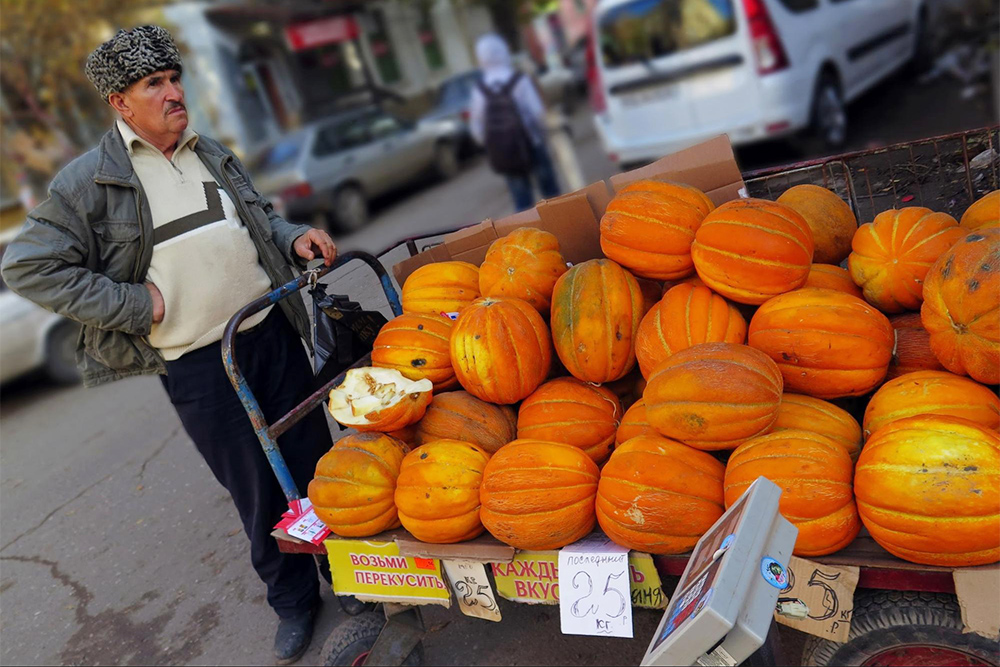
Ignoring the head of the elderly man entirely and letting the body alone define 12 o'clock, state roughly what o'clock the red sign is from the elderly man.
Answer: The red sign is roughly at 8 o'clock from the elderly man.

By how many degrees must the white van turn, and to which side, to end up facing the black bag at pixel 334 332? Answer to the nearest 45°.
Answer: approximately 135° to its right

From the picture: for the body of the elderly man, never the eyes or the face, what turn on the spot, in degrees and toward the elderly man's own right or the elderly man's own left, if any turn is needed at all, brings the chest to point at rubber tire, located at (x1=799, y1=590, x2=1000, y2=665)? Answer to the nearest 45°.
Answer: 0° — they already face it

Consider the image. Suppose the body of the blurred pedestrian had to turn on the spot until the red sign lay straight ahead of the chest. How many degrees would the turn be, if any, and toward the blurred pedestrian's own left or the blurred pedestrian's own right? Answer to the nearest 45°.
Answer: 0° — they already face it

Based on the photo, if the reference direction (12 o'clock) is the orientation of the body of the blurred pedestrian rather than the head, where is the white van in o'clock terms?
The white van is roughly at 3 o'clock from the blurred pedestrian.

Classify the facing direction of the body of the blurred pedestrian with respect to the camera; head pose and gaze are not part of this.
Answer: away from the camera

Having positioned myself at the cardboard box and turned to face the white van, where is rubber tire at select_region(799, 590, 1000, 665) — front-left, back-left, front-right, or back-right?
back-right

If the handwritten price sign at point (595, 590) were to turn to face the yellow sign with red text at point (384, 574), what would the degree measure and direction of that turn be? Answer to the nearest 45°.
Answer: approximately 135° to its right

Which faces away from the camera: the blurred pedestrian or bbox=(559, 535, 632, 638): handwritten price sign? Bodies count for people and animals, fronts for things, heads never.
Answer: the blurred pedestrian
